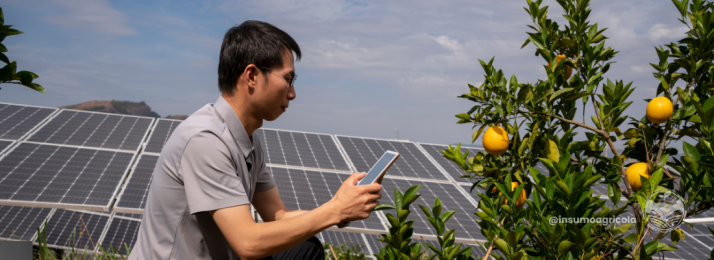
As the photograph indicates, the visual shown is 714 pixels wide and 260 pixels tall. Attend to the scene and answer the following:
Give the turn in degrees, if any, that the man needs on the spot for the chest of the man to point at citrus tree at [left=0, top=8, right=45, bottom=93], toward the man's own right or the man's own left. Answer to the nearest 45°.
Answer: approximately 135° to the man's own left

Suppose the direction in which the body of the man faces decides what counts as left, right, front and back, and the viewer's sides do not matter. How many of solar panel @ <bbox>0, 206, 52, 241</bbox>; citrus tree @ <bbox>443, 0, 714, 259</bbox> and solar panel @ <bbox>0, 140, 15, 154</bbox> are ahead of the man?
1

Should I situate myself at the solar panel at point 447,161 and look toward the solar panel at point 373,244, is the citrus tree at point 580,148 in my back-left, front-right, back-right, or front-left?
front-left

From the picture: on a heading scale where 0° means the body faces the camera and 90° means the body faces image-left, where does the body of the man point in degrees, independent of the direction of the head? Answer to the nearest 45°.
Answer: approximately 270°

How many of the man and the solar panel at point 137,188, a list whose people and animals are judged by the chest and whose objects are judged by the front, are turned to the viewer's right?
1

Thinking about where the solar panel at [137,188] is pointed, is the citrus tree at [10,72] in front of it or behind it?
in front

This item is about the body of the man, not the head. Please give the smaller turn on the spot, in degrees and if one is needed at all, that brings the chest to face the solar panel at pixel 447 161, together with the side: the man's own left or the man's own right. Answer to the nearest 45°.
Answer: approximately 45° to the man's own left

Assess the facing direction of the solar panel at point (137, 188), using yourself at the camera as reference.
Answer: facing the viewer

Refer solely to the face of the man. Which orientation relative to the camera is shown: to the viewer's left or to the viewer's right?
to the viewer's right

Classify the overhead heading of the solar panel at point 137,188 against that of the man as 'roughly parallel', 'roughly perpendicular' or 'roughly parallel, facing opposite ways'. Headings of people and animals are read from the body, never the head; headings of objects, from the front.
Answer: roughly perpendicular

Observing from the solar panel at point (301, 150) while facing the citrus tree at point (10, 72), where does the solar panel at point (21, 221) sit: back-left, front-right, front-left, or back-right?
front-right
